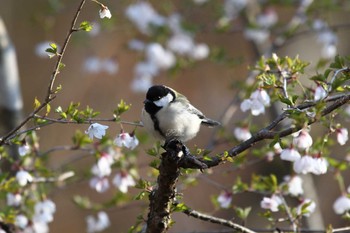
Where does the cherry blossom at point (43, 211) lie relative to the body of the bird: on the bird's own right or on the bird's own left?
on the bird's own right

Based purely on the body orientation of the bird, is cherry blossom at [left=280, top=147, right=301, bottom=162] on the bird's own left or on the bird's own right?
on the bird's own left

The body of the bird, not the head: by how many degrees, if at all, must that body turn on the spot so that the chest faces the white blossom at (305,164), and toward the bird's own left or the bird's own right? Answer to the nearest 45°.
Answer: approximately 90° to the bird's own left

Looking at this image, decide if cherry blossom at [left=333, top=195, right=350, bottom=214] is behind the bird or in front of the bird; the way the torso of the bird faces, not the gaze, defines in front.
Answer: behind

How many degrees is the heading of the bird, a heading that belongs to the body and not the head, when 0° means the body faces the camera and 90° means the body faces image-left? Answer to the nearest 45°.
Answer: approximately 45°

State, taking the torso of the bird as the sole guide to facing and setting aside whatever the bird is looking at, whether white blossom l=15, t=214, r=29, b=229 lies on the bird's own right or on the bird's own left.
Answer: on the bird's own right

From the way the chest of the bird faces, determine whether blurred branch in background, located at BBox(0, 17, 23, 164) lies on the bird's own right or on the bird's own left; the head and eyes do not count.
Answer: on the bird's own right

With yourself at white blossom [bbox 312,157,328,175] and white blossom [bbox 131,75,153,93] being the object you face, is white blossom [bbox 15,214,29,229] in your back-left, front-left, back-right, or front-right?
front-left
